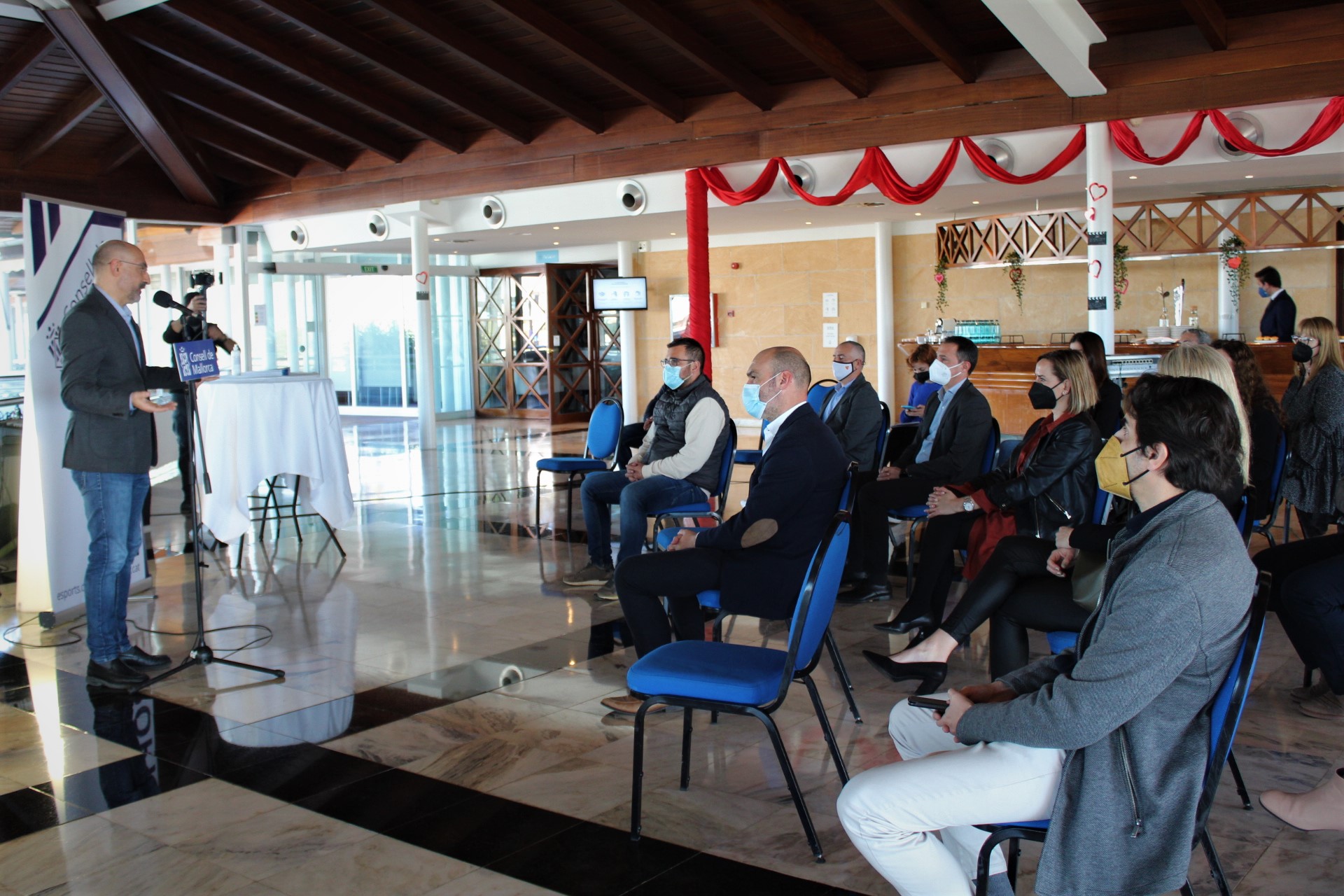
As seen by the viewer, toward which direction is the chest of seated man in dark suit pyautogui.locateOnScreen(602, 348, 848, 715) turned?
to the viewer's left

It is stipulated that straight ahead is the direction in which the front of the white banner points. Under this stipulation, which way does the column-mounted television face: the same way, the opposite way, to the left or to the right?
to the right

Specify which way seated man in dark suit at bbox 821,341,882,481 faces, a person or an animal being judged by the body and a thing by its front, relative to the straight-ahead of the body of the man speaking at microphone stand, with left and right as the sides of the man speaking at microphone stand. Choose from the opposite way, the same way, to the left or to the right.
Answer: the opposite way

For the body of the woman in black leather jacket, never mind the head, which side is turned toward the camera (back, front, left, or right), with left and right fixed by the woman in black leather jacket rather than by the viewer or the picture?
left

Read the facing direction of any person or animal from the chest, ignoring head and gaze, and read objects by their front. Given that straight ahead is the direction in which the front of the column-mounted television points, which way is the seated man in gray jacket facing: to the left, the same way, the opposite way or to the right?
to the right

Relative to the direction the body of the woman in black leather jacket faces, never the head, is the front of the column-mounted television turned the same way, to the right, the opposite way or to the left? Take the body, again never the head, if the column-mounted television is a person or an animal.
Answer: to the left

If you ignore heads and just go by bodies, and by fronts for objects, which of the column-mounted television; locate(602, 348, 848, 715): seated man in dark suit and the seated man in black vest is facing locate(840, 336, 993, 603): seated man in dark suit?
the column-mounted television

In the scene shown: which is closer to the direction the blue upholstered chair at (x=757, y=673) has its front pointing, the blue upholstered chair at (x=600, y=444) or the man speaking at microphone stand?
the man speaking at microphone stand
